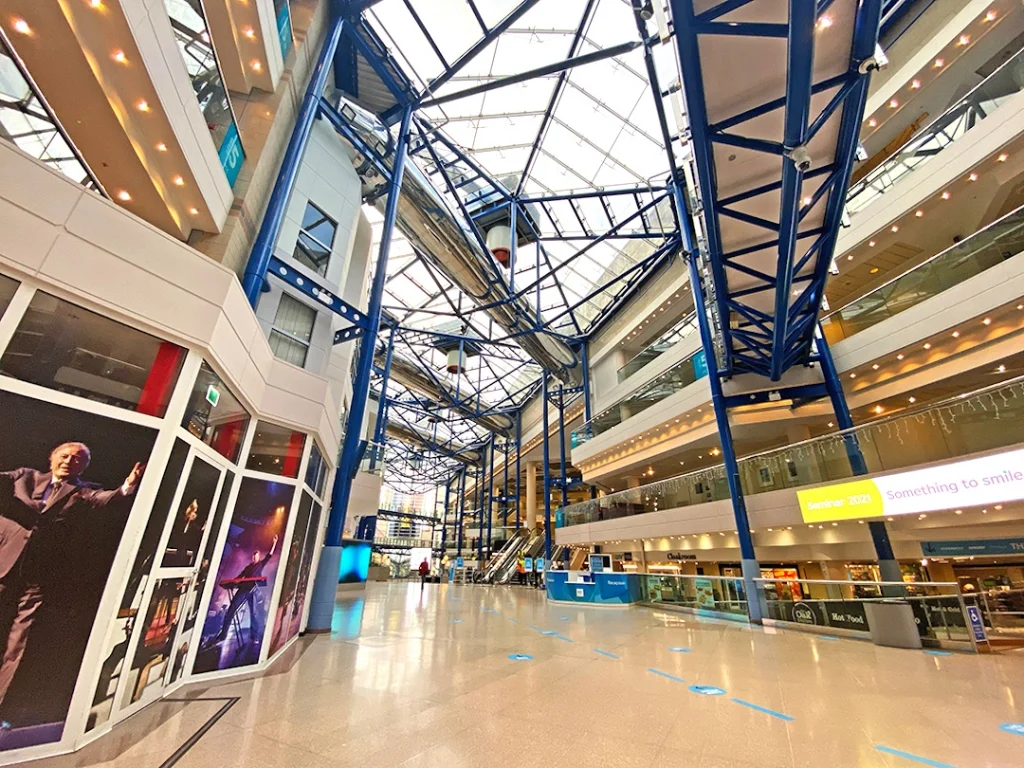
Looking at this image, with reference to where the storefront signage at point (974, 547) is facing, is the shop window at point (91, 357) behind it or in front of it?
in front

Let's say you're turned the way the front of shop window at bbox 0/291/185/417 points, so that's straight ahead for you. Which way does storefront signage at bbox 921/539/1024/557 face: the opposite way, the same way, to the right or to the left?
the opposite way

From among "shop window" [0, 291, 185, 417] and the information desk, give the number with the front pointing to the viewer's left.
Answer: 0

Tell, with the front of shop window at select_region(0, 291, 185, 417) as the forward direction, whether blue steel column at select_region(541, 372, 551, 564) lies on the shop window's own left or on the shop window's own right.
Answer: on the shop window's own left

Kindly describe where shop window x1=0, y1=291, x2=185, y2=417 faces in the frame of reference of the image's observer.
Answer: facing the viewer and to the right of the viewer

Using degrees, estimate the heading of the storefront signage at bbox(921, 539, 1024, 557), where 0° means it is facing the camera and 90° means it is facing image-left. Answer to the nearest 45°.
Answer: approximately 45°

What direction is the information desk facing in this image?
toward the camera

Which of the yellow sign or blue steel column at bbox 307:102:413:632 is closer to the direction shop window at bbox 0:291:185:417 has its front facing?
the yellow sign

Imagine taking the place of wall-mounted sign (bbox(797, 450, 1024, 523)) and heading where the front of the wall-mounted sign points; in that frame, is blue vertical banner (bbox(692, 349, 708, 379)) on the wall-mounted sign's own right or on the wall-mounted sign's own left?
on the wall-mounted sign's own right

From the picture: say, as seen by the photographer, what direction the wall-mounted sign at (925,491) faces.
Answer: facing the viewer and to the left of the viewer

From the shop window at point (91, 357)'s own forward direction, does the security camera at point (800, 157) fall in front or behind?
in front

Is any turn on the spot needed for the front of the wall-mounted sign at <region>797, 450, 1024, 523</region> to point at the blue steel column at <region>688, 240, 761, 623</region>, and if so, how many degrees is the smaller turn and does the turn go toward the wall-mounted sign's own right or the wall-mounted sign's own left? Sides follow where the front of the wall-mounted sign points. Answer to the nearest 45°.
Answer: approximately 90° to the wall-mounted sign's own right

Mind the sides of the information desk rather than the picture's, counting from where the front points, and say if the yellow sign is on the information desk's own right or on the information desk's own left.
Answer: on the information desk's own left

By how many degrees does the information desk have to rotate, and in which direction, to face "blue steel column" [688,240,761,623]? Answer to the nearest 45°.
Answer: approximately 45° to its left

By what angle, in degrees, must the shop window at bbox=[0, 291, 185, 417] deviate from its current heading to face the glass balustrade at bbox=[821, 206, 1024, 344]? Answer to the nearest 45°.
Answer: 0° — it already faces it

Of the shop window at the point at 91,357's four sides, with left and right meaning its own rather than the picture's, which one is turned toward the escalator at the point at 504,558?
left
